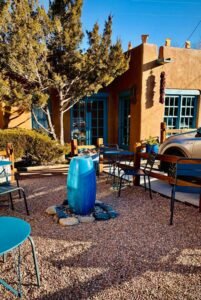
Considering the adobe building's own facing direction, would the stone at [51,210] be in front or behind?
in front

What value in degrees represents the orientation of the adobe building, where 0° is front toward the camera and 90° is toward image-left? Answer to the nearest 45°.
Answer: approximately 45°

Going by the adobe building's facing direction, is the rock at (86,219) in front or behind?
in front

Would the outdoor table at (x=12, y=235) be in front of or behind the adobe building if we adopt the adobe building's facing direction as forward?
in front
